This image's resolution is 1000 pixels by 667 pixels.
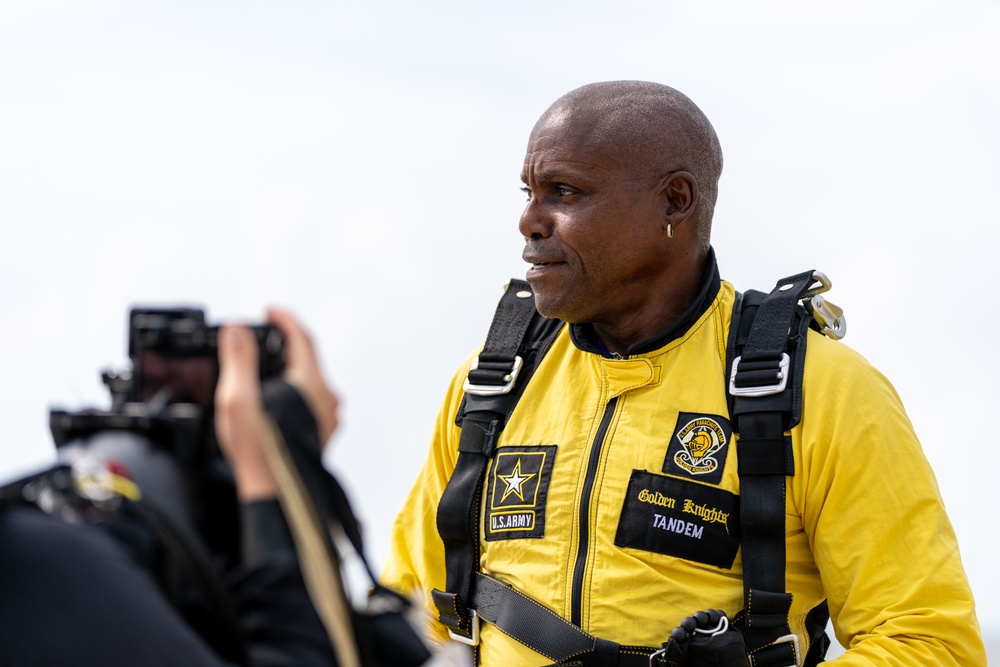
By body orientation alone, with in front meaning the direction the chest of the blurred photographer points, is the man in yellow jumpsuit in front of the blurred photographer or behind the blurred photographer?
in front

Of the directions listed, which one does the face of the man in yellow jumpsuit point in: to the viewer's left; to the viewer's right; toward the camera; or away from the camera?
to the viewer's left

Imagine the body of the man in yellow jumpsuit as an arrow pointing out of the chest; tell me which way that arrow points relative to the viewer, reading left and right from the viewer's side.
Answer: facing the viewer and to the left of the viewer

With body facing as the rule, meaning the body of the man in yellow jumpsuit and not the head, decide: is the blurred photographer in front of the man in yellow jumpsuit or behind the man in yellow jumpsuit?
in front
